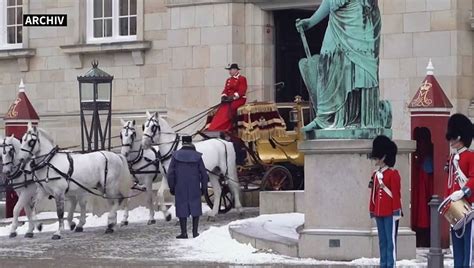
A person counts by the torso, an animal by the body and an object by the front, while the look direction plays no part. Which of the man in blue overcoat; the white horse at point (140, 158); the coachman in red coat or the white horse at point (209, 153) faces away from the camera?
the man in blue overcoat

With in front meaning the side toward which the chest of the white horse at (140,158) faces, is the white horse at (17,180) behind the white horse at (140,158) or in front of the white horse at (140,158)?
in front

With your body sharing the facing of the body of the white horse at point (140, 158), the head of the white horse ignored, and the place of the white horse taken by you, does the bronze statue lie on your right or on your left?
on your left

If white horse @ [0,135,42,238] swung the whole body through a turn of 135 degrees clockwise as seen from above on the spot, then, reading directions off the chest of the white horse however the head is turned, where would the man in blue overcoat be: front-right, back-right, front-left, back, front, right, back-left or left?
back-right

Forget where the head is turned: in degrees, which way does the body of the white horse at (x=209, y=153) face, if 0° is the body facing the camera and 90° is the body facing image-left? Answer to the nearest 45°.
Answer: approximately 90°

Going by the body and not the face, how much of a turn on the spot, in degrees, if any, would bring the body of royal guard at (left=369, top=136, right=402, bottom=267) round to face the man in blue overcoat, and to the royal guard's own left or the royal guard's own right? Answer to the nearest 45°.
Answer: approximately 90° to the royal guard's own right

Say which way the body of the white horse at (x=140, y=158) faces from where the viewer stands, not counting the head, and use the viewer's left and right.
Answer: facing the viewer and to the left of the viewer

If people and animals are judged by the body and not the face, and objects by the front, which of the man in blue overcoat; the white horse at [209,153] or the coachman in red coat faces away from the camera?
the man in blue overcoat

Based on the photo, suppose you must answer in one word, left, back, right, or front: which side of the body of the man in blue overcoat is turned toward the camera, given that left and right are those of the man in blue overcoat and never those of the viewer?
back

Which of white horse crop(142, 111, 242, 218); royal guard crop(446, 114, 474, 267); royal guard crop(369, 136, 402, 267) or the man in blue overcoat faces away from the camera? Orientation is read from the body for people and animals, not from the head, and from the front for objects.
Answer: the man in blue overcoat

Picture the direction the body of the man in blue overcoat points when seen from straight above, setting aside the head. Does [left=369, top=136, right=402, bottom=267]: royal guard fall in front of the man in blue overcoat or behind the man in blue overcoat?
behind

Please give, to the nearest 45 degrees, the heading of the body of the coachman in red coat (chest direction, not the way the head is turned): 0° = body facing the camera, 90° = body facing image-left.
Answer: approximately 45°
